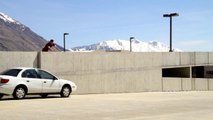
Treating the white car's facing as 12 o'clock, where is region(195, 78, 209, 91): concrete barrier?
The concrete barrier is roughly at 12 o'clock from the white car.

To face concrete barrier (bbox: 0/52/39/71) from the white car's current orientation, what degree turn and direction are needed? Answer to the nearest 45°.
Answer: approximately 45° to its left

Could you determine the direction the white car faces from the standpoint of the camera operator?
facing away from the viewer and to the right of the viewer
